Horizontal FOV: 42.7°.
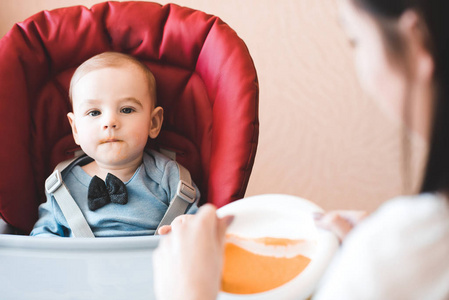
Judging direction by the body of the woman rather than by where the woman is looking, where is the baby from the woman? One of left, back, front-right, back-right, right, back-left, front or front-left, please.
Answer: front

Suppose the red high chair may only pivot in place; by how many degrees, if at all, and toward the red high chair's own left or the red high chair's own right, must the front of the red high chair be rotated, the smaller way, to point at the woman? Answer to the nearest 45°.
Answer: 0° — it already faces them

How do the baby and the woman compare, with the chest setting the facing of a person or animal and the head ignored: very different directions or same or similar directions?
very different directions

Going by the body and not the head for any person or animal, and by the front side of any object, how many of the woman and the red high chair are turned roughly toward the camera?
1

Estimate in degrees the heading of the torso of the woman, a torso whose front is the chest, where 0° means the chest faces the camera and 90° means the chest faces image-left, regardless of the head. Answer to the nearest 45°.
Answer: approximately 135°

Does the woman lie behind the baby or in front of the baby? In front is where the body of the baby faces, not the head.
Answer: in front

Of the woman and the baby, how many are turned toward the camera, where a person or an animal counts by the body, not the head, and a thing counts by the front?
1

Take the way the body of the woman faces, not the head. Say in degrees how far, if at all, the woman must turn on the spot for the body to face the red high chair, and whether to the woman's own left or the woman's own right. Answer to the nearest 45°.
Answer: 0° — they already face it

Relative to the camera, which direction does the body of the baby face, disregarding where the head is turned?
toward the camera
